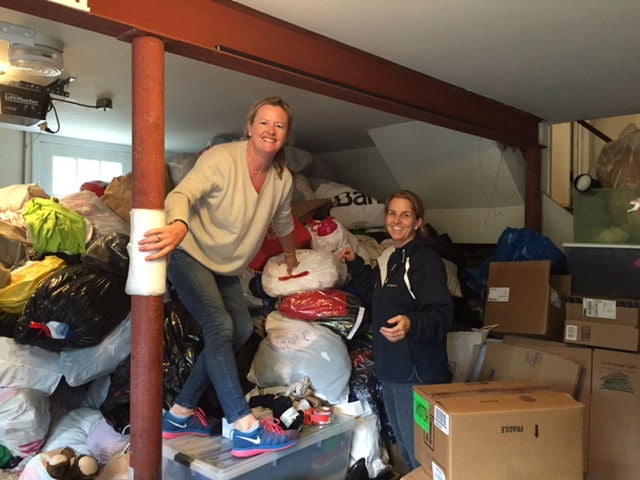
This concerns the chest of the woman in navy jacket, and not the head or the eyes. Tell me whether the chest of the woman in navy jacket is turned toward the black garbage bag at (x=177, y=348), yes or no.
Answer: no

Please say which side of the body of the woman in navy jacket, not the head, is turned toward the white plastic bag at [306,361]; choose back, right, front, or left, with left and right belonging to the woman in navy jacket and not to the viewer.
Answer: right

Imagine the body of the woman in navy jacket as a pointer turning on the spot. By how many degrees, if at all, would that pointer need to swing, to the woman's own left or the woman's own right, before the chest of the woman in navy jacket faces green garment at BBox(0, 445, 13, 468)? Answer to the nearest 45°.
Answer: approximately 45° to the woman's own right

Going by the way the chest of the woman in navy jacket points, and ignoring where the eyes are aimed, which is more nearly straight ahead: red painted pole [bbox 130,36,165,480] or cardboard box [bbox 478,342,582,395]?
the red painted pole

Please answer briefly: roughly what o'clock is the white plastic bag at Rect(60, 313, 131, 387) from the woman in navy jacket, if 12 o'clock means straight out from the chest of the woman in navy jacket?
The white plastic bag is roughly at 2 o'clock from the woman in navy jacket.

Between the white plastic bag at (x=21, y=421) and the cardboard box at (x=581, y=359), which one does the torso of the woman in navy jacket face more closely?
the white plastic bag

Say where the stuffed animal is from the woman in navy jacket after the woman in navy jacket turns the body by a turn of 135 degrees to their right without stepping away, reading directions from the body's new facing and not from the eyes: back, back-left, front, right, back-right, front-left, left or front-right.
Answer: left

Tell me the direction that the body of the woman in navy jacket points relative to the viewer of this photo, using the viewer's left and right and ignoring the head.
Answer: facing the viewer and to the left of the viewer

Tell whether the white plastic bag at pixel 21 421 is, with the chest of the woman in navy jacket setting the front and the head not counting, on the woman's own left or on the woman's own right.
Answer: on the woman's own right

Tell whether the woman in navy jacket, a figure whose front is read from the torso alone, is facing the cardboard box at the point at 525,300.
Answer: no

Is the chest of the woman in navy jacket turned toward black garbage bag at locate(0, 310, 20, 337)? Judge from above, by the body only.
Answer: no

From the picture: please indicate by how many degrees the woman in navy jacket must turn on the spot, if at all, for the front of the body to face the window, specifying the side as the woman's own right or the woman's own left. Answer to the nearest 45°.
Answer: approximately 90° to the woman's own right

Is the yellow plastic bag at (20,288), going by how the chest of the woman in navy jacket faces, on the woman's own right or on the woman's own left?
on the woman's own right

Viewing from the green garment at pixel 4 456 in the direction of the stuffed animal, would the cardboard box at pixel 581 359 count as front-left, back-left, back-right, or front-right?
front-left

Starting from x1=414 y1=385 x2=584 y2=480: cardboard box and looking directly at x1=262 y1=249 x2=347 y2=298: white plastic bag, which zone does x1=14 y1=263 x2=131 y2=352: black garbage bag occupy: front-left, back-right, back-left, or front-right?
front-left

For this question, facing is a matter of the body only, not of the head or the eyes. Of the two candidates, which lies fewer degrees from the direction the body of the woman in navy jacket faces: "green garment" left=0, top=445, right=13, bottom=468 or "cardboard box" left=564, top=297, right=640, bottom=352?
the green garment
